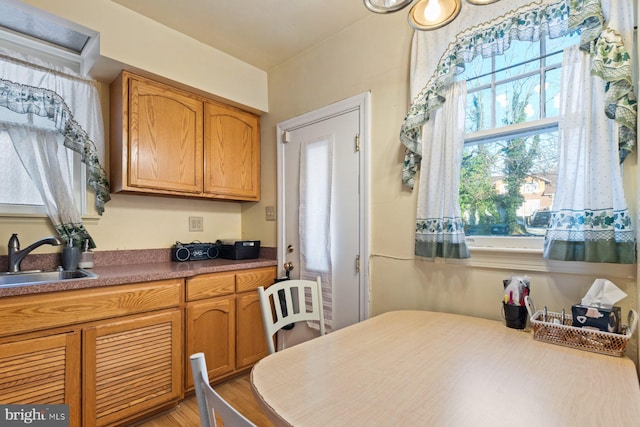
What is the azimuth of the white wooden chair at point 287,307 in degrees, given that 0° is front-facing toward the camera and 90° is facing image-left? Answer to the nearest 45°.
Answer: approximately 315°

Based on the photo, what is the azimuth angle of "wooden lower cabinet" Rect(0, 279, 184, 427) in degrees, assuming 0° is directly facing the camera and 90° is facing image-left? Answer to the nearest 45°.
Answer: approximately 315°

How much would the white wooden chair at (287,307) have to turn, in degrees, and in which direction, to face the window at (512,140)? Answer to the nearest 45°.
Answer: approximately 45° to its left

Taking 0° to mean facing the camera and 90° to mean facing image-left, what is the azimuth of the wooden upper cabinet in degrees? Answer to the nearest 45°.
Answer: approximately 315°

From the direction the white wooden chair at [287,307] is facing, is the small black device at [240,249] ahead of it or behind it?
behind

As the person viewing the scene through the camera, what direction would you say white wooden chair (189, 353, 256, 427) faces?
facing away from the viewer and to the right of the viewer
